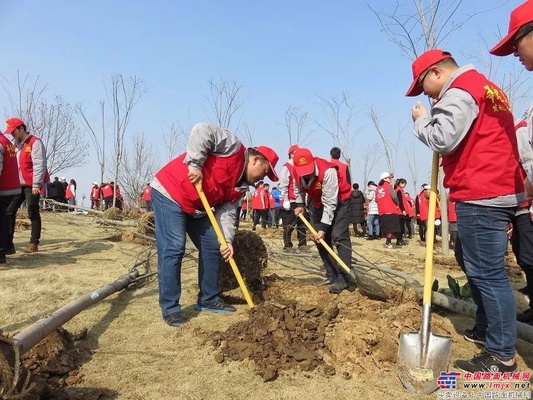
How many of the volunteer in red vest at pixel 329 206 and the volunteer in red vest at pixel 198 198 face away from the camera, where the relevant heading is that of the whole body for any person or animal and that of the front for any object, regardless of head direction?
0

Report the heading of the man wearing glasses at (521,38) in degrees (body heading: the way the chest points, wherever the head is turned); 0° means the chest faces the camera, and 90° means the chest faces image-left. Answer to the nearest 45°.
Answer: approximately 90°

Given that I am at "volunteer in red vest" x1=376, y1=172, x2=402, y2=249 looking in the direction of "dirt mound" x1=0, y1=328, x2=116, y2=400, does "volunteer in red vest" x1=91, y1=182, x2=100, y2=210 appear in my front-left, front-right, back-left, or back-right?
back-right

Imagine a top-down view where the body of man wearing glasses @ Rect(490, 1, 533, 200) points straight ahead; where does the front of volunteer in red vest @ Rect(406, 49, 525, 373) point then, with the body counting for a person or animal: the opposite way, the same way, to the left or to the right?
the same way

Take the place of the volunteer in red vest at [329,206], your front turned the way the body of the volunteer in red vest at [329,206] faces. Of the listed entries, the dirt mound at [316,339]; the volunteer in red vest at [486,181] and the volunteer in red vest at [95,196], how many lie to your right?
1

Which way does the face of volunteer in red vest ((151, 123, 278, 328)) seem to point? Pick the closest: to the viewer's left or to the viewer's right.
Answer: to the viewer's right

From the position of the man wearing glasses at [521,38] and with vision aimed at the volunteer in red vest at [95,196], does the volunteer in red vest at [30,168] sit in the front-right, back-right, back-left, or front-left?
front-left

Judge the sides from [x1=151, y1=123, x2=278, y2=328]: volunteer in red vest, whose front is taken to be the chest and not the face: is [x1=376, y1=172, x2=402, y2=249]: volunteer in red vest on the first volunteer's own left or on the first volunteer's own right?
on the first volunteer's own left

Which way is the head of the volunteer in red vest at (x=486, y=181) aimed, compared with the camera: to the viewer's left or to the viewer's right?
to the viewer's left
